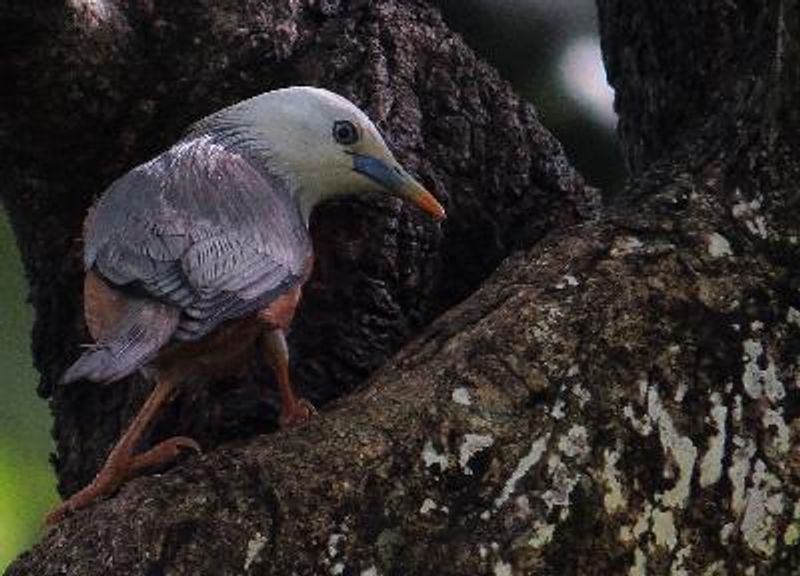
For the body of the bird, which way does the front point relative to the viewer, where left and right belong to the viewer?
facing away from the viewer and to the right of the viewer

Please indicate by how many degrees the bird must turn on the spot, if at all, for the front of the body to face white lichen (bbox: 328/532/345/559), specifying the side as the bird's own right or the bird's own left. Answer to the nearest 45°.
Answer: approximately 90° to the bird's own right

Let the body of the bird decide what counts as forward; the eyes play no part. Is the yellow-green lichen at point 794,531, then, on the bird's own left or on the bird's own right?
on the bird's own right
